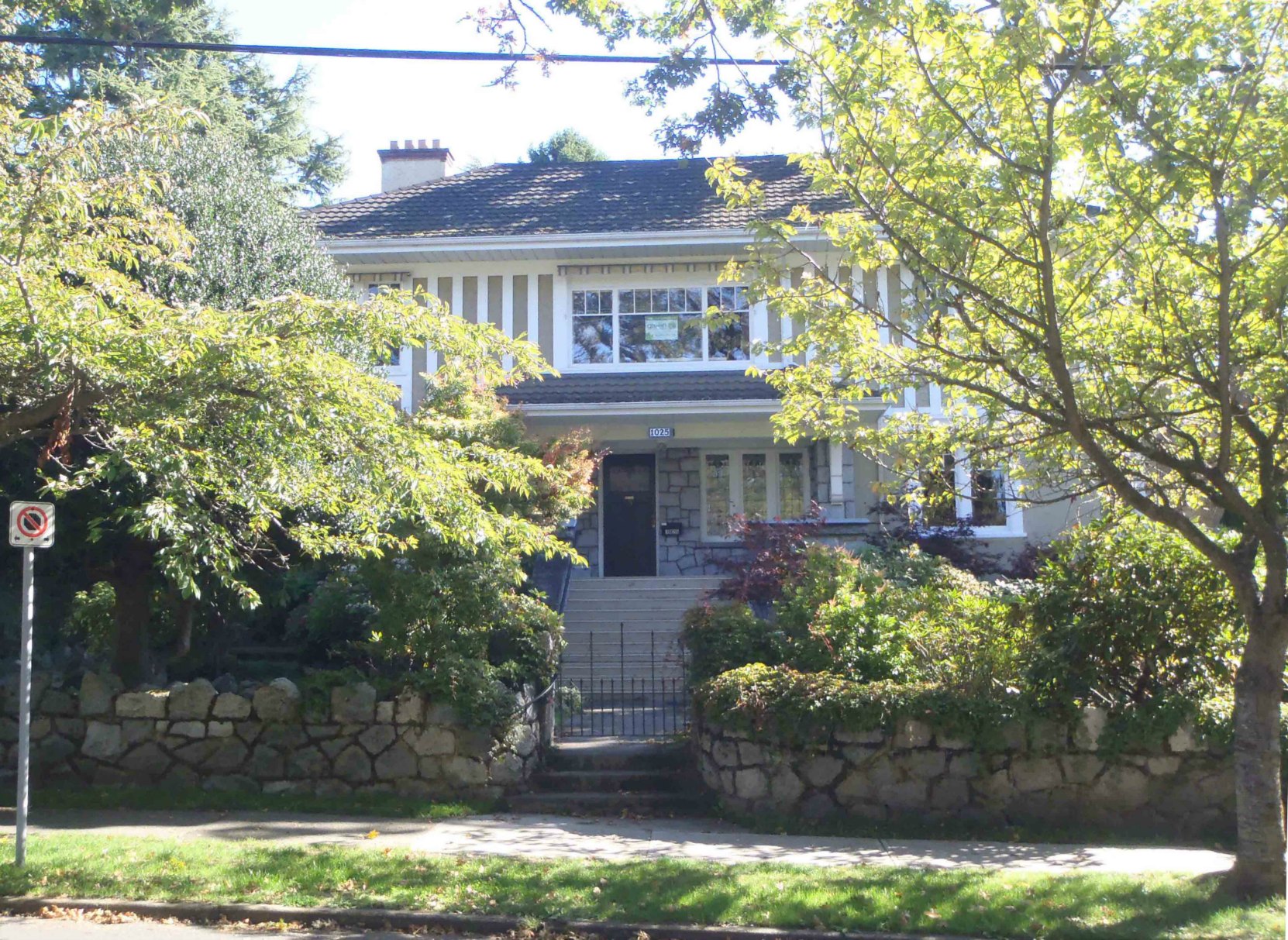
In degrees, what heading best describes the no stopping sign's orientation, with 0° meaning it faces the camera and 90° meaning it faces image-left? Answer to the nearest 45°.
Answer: approximately 0°

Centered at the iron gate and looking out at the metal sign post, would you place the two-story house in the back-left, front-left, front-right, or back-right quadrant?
back-right

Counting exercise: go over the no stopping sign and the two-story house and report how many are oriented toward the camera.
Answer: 2

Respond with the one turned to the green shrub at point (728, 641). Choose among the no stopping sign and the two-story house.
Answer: the two-story house

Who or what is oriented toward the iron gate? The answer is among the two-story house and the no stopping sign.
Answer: the two-story house

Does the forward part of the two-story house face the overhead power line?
yes

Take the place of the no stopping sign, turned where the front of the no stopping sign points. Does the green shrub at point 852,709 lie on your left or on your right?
on your left

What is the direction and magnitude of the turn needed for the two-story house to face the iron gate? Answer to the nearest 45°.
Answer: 0° — it already faces it

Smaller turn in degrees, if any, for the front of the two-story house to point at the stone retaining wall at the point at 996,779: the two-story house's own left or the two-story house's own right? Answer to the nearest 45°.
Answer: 0° — it already faces it

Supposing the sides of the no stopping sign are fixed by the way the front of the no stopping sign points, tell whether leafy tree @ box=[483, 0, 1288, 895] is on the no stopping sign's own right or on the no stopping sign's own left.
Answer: on the no stopping sign's own left
